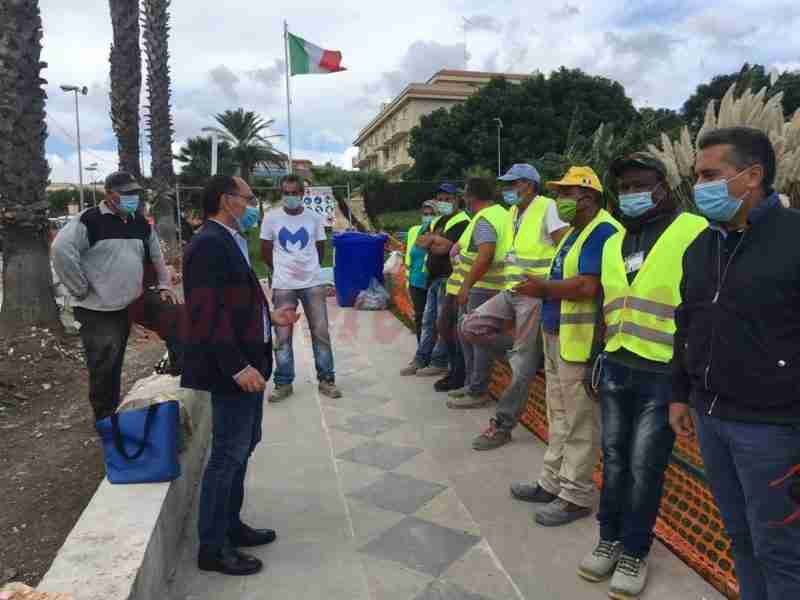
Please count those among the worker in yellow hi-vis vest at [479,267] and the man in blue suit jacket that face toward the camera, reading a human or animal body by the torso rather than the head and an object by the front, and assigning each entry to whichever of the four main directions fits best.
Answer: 0

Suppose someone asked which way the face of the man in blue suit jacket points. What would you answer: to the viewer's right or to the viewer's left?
to the viewer's right

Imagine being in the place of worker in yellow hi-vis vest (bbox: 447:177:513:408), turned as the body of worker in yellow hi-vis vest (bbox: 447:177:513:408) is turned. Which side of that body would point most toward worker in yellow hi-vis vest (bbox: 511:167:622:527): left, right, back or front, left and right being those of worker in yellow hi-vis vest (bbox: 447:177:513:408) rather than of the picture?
left

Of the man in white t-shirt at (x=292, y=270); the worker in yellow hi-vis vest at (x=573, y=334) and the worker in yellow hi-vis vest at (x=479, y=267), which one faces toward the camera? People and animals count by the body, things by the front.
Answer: the man in white t-shirt

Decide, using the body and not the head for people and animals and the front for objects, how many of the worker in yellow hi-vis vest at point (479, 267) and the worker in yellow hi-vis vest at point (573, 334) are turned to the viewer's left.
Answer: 2

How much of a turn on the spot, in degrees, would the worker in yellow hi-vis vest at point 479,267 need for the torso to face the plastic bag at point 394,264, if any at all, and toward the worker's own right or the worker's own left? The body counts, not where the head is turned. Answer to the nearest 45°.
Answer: approximately 90° to the worker's own right

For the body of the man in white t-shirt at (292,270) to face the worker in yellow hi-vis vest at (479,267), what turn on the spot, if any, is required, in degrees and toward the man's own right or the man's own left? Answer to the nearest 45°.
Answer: approximately 45° to the man's own left

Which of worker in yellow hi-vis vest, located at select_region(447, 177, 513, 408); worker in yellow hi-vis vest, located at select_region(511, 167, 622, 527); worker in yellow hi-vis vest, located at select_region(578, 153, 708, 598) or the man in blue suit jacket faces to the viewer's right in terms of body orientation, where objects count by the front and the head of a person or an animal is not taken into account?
the man in blue suit jacket

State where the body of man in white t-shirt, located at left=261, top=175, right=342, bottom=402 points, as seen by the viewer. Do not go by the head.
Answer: toward the camera

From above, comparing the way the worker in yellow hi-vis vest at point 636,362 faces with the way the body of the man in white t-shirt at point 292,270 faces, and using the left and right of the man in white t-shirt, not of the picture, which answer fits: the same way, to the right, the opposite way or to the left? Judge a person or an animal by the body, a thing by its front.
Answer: to the right

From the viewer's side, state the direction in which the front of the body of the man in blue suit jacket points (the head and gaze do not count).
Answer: to the viewer's right

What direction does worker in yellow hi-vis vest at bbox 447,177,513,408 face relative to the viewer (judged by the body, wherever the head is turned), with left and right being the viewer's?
facing to the left of the viewer

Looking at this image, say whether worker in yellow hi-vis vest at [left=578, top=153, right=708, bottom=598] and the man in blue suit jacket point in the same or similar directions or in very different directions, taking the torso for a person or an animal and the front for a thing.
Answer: very different directions

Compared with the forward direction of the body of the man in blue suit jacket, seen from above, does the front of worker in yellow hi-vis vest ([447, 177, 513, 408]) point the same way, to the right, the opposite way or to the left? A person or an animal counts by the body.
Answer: the opposite way

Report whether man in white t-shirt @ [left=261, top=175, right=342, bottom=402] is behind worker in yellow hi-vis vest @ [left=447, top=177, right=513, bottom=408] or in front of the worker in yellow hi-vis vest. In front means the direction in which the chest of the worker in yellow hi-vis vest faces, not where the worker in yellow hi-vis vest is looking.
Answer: in front

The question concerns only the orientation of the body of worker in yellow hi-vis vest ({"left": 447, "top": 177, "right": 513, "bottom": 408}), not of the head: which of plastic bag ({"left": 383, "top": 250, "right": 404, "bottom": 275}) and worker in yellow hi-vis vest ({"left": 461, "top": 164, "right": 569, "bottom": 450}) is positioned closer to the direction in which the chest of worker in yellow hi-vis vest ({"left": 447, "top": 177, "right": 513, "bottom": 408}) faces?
the plastic bag

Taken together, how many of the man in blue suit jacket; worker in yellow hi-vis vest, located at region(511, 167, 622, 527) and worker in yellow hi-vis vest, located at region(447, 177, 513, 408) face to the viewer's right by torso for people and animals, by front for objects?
1

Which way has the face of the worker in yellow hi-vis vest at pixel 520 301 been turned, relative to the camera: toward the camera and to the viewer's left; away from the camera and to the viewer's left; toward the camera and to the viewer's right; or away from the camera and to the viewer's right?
toward the camera and to the viewer's left

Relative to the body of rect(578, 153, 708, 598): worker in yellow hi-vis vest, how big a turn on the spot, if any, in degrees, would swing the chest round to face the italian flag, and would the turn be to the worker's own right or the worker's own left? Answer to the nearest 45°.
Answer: approximately 90° to the worker's own right

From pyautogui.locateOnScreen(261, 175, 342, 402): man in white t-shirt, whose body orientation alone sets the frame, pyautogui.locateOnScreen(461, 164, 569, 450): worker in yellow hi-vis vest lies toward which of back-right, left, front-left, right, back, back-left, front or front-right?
front-left
